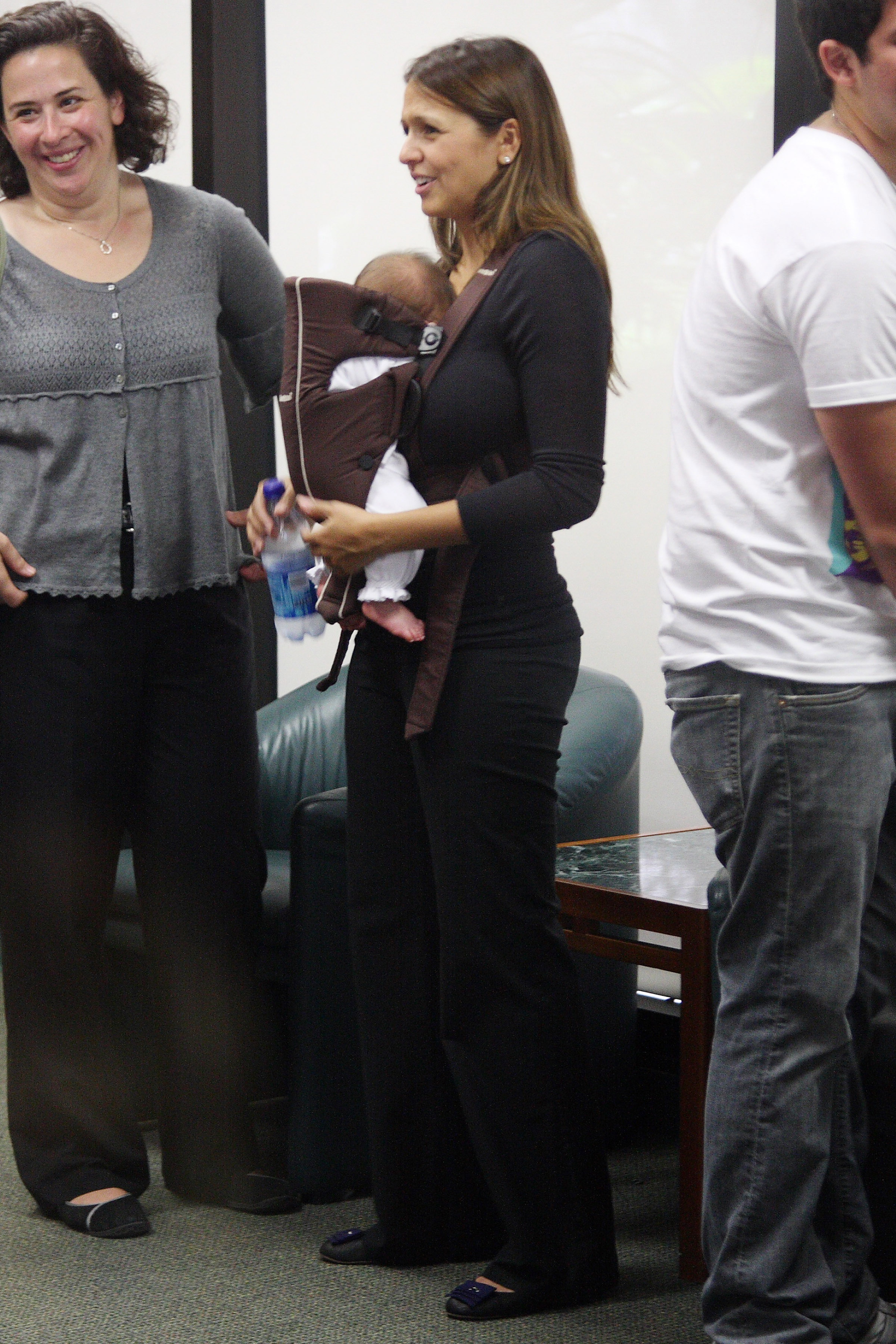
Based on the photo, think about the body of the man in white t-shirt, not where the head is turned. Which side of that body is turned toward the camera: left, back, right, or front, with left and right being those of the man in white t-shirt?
right

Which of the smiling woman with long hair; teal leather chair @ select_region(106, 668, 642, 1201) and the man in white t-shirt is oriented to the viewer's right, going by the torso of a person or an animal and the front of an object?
the man in white t-shirt

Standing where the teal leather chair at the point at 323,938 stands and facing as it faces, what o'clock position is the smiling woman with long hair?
The smiling woman with long hair is roughly at 10 o'clock from the teal leather chair.

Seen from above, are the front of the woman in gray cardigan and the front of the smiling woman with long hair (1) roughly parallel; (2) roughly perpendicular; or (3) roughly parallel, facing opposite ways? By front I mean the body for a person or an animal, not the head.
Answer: roughly perpendicular

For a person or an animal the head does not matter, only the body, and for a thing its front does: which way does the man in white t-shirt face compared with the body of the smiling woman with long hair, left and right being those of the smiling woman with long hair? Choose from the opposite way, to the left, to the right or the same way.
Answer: the opposite way

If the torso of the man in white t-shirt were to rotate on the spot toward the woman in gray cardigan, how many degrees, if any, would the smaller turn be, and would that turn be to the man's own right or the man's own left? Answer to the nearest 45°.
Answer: approximately 135° to the man's own left

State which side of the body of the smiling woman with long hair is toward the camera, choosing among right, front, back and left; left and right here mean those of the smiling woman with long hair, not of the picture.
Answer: left
